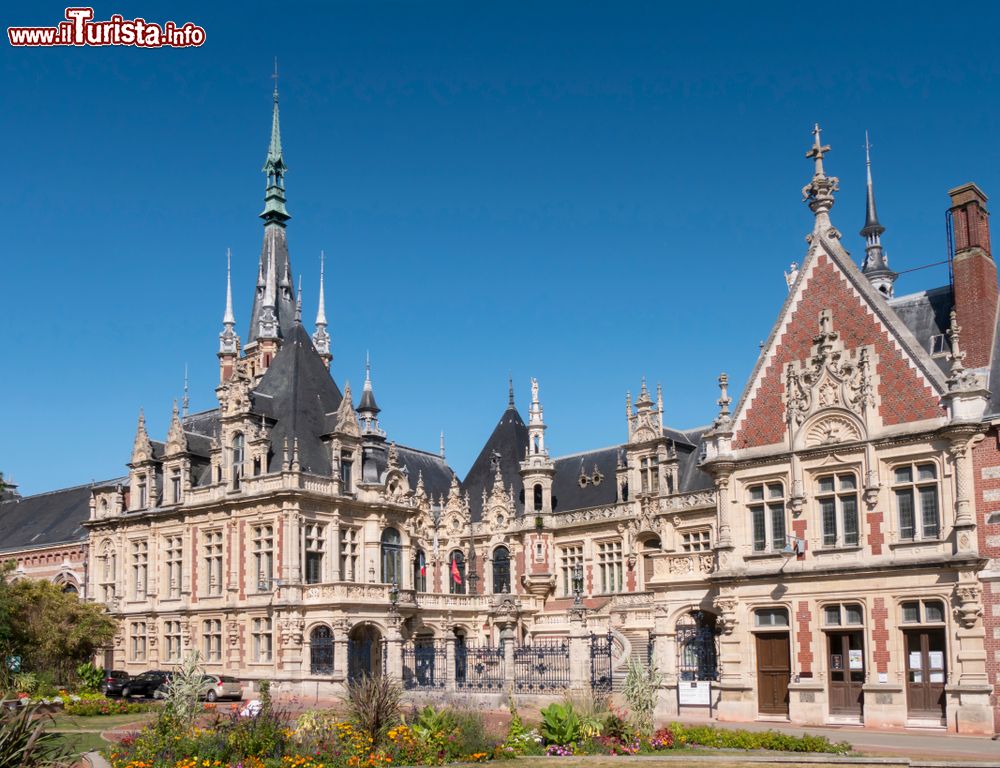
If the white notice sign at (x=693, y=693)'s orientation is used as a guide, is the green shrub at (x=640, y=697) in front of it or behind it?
in front

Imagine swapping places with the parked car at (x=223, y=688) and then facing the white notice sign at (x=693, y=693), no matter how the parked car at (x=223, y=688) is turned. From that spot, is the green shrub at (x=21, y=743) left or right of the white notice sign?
right

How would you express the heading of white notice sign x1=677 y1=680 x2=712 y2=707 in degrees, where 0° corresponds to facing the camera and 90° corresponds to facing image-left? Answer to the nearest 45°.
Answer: approximately 0°

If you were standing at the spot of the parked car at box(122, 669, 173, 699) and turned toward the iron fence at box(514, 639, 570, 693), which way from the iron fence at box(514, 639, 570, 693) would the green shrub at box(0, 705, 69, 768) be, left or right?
right

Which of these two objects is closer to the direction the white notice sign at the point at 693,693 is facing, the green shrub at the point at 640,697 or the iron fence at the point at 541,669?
the green shrub
